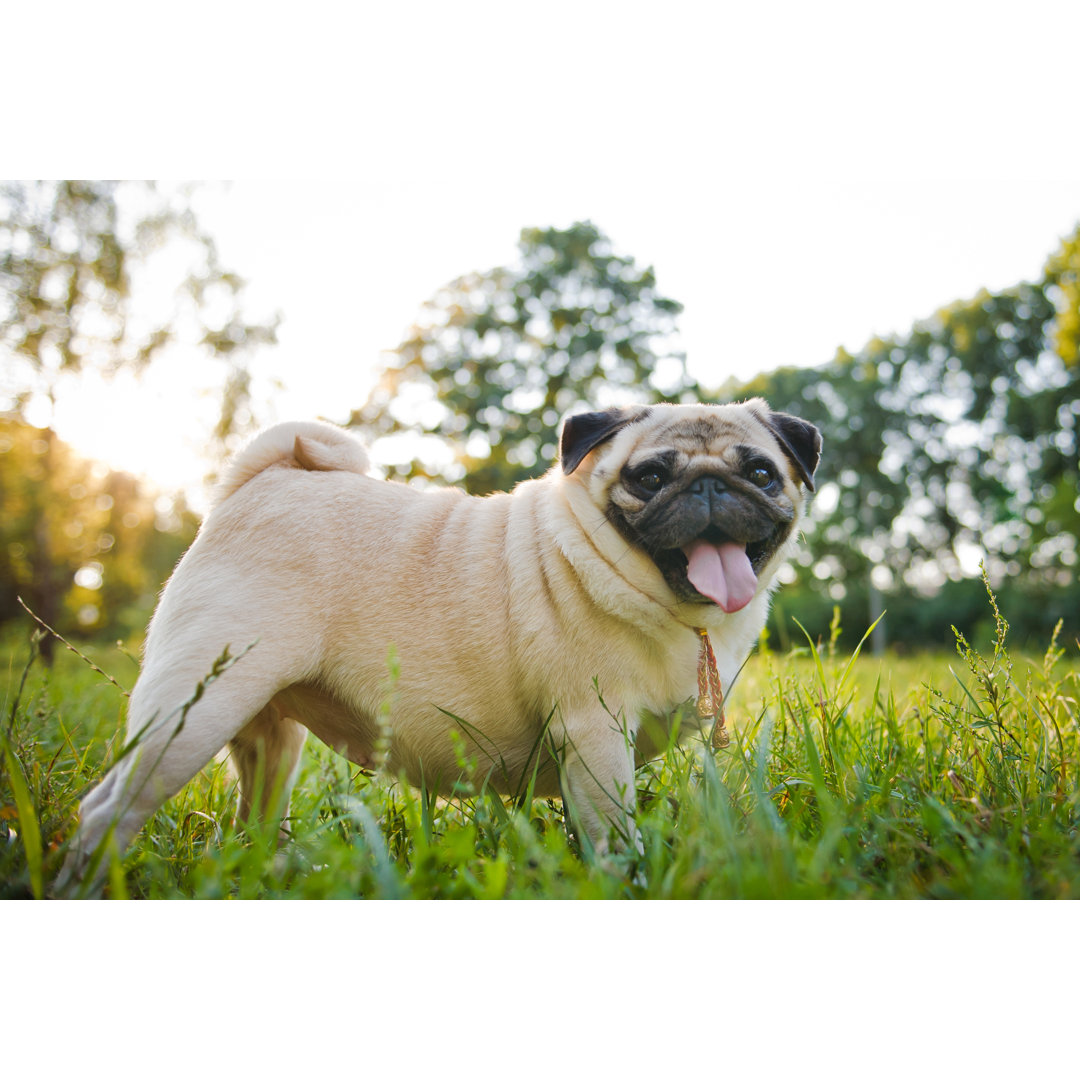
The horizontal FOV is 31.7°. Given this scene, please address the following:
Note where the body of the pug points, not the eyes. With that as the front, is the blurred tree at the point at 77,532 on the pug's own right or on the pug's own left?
on the pug's own left

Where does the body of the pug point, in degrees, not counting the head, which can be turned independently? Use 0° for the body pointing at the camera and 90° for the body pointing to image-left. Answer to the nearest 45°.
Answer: approximately 270°

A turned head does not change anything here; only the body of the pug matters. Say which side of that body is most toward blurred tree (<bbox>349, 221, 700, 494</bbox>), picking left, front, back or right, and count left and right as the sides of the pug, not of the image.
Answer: left
